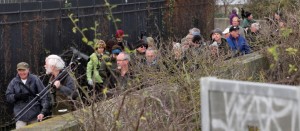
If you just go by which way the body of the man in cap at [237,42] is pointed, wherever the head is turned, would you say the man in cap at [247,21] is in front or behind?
behind

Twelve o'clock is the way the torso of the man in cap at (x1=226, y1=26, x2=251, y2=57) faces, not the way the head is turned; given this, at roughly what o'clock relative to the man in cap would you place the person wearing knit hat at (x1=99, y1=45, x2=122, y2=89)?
The person wearing knit hat is roughly at 12 o'clock from the man in cap.

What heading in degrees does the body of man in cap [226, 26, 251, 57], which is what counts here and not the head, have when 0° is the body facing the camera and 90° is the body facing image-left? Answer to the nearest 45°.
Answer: approximately 45°

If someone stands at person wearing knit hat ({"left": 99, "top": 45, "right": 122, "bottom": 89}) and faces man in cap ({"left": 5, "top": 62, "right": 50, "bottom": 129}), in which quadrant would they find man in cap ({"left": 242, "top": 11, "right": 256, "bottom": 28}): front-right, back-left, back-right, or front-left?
back-left

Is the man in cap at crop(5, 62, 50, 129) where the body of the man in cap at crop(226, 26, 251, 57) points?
yes

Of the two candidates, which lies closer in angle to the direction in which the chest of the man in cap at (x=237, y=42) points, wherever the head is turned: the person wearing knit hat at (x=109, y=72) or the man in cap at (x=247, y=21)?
the person wearing knit hat
